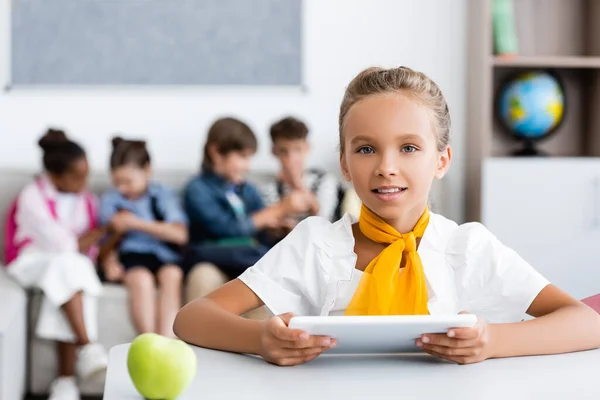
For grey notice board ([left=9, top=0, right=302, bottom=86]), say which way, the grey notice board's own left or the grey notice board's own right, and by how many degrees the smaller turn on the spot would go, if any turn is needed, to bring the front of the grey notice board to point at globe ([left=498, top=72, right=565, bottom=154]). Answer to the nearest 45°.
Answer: approximately 90° to the grey notice board's own left

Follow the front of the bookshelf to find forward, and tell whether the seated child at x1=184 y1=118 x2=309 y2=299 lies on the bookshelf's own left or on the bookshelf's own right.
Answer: on the bookshelf's own right

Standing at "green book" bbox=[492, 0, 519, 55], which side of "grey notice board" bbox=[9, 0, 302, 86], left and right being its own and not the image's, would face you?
left

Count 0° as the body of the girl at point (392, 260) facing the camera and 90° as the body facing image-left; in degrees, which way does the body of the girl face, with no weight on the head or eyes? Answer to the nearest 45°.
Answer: approximately 0°

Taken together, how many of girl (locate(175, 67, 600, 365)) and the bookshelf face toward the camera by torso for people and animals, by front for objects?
2

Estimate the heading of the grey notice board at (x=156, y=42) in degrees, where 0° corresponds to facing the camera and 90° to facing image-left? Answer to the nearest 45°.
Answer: approximately 0°
